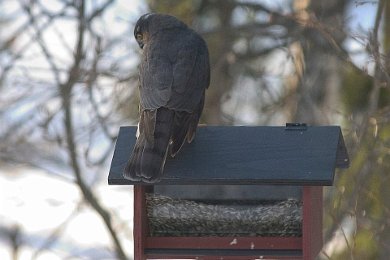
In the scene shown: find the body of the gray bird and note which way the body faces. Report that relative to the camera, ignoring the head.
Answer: away from the camera
